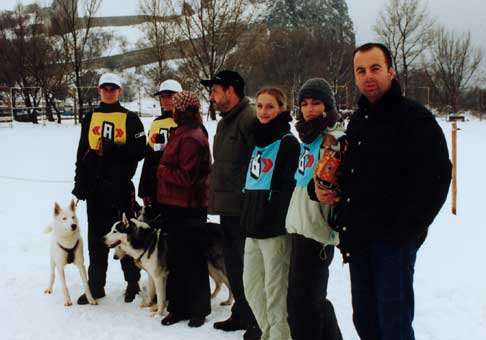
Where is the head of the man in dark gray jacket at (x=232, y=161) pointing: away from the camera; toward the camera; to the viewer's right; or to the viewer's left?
to the viewer's left

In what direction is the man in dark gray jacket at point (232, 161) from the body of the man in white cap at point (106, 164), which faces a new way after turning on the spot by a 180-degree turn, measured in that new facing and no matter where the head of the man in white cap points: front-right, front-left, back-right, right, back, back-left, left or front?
back-right

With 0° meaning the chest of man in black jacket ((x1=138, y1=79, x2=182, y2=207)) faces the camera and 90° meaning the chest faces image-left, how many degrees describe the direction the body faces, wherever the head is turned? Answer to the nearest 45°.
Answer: approximately 45°

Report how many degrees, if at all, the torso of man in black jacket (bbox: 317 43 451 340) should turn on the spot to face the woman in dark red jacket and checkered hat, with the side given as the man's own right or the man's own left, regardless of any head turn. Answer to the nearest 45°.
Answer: approximately 90° to the man's own right

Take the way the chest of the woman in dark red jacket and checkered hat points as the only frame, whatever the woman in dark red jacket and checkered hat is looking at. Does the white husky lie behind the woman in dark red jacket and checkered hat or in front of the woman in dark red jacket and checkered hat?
in front

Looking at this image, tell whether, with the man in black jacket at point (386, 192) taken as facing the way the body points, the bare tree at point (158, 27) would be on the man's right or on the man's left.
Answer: on the man's right

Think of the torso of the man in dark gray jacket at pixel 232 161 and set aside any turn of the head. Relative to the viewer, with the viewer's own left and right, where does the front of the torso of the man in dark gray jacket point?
facing to the left of the viewer

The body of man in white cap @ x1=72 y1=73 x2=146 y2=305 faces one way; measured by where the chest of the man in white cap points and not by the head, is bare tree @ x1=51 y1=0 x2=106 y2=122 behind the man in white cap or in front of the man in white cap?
behind

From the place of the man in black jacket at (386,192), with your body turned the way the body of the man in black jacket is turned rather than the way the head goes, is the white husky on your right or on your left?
on your right
